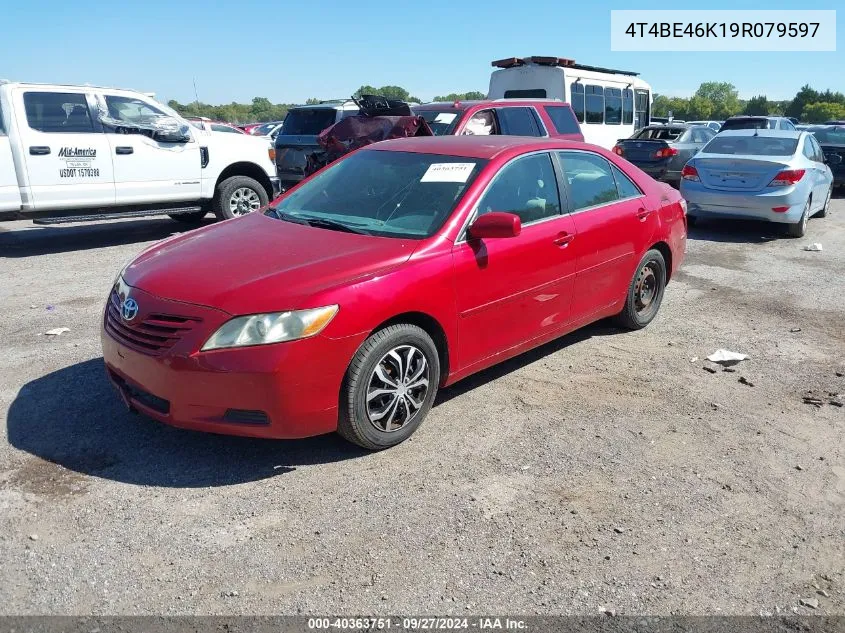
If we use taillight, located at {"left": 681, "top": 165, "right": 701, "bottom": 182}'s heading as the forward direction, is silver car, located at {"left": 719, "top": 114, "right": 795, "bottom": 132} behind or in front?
behind

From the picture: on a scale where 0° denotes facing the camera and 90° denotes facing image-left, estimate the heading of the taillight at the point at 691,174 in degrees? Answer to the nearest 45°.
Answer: approximately 45°

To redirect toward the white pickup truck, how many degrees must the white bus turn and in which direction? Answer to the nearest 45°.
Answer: approximately 180°

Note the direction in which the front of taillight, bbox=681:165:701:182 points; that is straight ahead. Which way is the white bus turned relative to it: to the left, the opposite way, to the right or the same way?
the opposite way

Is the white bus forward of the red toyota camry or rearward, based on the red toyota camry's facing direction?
rearward

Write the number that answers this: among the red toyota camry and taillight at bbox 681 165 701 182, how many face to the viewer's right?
0

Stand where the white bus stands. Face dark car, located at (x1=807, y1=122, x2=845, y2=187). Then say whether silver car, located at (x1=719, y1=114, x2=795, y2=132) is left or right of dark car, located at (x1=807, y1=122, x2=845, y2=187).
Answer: left

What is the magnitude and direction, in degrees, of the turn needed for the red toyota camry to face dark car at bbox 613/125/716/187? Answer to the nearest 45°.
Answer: approximately 180°

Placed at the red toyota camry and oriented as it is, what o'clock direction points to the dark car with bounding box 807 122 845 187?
The dark car is roughly at 6 o'clock from the red toyota camry.

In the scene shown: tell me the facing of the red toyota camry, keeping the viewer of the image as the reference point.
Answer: facing the viewer and to the left of the viewer

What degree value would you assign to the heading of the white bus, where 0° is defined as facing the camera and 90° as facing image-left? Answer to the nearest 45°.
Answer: approximately 225°

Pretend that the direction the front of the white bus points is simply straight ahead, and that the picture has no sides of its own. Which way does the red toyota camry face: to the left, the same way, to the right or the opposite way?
the opposite way
